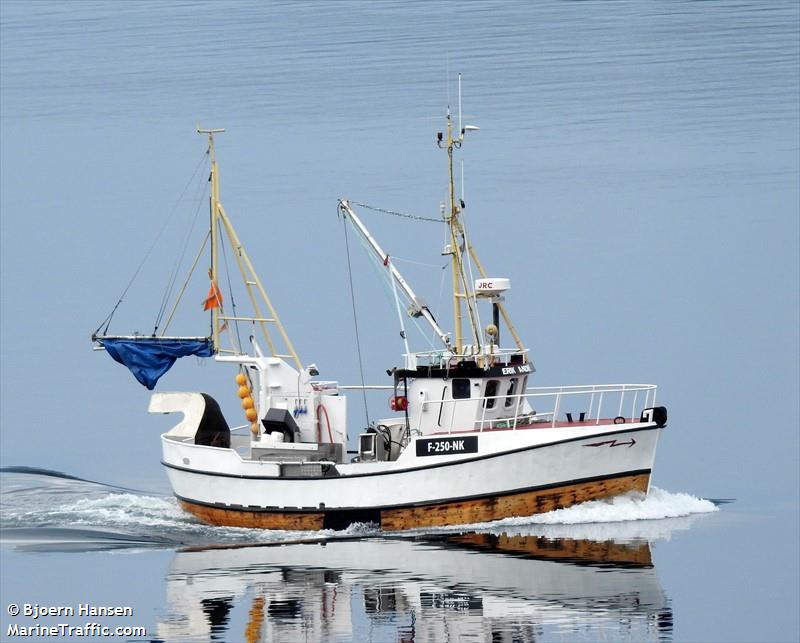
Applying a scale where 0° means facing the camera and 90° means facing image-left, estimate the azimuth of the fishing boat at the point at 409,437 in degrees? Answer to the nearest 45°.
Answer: approximately 270°
